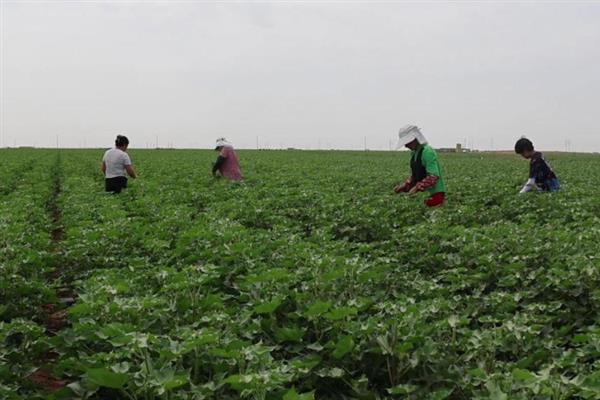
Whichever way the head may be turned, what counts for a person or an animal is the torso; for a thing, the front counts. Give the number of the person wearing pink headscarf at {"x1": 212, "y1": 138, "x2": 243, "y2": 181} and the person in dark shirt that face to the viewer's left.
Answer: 2

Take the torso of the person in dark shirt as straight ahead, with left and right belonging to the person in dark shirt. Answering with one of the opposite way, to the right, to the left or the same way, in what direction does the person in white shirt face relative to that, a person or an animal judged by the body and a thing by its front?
to the right

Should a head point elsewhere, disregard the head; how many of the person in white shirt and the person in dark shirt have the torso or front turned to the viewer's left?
1

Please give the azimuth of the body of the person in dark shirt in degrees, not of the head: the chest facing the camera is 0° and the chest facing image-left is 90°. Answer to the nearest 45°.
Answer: approximately 90°

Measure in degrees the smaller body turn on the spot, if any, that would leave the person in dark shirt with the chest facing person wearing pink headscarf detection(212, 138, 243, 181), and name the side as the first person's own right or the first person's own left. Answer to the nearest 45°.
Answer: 0° — they already face them

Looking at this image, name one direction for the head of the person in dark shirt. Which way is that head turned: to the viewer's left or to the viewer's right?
to the viewer's left

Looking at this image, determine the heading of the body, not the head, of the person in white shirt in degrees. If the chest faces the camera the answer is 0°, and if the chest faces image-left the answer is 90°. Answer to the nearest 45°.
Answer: approximately 225°

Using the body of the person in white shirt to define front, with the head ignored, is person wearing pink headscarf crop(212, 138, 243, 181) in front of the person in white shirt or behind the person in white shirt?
in front

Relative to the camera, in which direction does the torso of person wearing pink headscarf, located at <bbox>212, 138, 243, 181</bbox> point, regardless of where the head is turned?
to the viewer's left

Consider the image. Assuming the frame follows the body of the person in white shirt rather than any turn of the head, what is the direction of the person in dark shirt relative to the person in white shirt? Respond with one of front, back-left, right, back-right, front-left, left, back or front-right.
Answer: right

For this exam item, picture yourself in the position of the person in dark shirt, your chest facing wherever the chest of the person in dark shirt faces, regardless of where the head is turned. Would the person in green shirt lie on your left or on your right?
on your left

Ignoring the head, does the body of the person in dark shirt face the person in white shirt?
yes

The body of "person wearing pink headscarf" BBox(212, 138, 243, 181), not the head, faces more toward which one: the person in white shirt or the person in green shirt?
the person in white shirt
